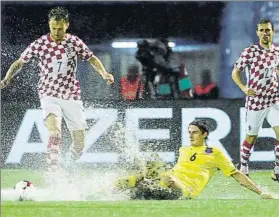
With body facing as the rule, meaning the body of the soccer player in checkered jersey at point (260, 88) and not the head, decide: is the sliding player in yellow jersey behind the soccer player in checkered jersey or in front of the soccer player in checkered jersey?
in front

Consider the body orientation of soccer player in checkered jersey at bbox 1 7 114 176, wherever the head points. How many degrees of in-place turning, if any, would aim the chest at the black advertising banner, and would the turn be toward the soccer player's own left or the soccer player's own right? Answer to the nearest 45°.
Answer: approximately 135° to the soccer player's own left

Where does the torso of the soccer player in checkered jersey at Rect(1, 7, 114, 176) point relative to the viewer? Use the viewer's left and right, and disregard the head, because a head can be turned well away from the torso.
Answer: facing the viewer

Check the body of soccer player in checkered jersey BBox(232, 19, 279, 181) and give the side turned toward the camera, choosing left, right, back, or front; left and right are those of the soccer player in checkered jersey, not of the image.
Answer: front

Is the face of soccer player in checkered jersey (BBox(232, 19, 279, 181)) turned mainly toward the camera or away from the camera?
toward the camera

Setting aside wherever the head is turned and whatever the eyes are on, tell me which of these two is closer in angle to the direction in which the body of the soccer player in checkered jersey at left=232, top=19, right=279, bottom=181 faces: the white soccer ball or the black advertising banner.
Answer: the white soccer ball

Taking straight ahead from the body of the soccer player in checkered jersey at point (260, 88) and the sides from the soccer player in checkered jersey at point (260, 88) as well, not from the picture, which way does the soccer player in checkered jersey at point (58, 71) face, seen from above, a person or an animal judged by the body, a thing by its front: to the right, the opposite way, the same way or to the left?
the same way

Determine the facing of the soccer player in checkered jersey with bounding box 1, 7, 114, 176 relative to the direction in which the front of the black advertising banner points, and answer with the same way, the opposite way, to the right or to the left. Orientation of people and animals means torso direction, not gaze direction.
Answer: the same way

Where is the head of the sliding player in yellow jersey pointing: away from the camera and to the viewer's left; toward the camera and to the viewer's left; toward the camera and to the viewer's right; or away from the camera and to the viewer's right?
toward the camera and to the viewer's left

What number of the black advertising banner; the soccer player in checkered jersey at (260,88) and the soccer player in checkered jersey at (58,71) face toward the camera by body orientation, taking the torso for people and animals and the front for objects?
3

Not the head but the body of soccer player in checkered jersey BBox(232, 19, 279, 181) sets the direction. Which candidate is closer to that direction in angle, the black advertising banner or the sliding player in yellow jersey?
the sliding player in yellow jersey

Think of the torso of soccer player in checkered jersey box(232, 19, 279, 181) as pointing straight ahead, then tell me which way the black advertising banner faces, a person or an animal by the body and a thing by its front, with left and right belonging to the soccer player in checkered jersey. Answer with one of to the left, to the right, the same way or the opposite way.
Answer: the same way

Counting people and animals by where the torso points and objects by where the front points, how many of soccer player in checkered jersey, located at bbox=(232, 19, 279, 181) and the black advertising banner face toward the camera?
2
